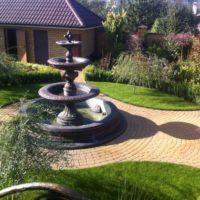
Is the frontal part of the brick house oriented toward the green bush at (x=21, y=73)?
yes

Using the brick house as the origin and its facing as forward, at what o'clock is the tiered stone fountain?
The tiered stone fountain is roughly at 12 o'clock from the brick house.

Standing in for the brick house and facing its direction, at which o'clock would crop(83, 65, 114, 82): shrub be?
The shrub is roughly at 11 o'clock from the brick house.

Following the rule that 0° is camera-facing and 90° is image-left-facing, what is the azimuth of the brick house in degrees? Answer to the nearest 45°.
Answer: approximately 0°

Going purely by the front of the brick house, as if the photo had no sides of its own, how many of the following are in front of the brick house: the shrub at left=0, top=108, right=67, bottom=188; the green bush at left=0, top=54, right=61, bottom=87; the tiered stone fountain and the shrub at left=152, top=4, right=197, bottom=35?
3

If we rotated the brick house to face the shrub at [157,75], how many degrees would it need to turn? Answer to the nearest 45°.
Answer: approximately 45° to its left

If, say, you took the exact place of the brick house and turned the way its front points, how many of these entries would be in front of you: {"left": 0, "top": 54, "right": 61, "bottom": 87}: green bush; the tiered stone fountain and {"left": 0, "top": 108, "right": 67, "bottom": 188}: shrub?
3

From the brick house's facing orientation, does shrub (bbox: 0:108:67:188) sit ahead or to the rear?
ahead

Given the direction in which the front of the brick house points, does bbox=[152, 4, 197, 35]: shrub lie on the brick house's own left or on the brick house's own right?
on the brick house's own left

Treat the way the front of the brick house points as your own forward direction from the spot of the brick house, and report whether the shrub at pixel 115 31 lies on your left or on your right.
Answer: on your left

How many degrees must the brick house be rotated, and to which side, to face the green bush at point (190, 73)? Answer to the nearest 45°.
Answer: approximately 45° to its left
